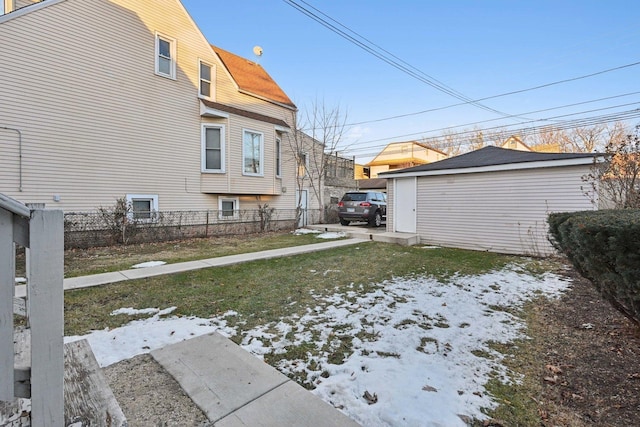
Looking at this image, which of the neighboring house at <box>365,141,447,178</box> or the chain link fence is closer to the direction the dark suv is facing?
the neighboring house

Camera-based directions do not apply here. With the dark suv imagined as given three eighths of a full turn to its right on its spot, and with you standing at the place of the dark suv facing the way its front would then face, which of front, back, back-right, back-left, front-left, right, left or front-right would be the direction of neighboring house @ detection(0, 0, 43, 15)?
front-right

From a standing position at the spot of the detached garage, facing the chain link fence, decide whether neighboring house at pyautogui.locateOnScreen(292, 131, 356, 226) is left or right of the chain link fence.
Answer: right

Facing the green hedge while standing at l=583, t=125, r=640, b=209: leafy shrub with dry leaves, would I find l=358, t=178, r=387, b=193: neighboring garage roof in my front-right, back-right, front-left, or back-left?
back-right

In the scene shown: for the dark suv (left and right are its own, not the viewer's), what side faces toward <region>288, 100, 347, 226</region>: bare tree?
left

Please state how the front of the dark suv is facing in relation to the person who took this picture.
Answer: facing away from the viewer and to the right of the viewer

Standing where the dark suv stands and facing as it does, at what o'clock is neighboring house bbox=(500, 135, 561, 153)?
The neighboring house is roughly at 12 o'clock from the dark suv.

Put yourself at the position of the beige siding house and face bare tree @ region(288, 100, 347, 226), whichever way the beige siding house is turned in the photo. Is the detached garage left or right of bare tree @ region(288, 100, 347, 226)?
right
